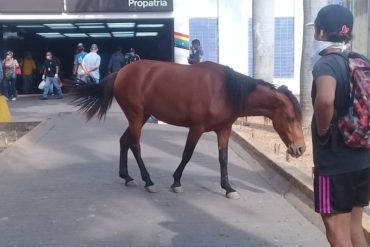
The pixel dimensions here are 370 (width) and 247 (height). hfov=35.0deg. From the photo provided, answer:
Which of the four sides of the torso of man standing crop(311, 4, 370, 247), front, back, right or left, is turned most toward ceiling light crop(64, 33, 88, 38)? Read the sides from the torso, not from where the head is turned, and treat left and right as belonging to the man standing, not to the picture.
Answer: front

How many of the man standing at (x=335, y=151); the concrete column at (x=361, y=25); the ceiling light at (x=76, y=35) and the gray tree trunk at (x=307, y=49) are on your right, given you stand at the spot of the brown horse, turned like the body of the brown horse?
1

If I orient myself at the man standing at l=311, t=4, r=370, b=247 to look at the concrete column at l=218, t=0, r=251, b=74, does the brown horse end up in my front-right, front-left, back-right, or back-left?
front-left

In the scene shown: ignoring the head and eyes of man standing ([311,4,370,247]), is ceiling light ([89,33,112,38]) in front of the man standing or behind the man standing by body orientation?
in front

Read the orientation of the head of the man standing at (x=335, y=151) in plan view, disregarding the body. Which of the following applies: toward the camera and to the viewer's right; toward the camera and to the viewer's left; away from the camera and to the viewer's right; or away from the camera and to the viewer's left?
away from the camera and to the viewer's left

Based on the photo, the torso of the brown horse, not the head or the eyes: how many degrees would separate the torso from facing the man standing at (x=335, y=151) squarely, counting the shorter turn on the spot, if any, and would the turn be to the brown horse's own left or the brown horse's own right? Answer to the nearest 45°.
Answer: approximately 90° to the brown horse's own right

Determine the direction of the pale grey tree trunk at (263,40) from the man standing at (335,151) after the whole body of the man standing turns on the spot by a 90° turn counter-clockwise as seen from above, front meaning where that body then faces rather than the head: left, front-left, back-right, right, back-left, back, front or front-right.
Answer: back-right

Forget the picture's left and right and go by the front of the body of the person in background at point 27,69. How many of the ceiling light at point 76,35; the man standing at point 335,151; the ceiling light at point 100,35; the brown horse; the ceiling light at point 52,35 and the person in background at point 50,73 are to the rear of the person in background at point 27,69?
3

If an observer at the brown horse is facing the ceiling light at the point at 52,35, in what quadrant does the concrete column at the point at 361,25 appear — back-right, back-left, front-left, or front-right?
front-right

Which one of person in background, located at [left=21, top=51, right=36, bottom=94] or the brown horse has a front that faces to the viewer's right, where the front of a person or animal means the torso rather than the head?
the brown horse

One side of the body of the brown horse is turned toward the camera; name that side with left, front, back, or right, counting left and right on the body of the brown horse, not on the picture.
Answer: right

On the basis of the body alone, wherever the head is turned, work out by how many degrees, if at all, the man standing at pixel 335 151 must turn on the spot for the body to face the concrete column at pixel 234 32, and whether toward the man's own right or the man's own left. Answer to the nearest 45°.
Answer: approximately 45° to the man's own right

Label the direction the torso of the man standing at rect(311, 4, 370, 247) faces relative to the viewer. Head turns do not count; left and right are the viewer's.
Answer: facing away from the viewer and to the left of the viewer
